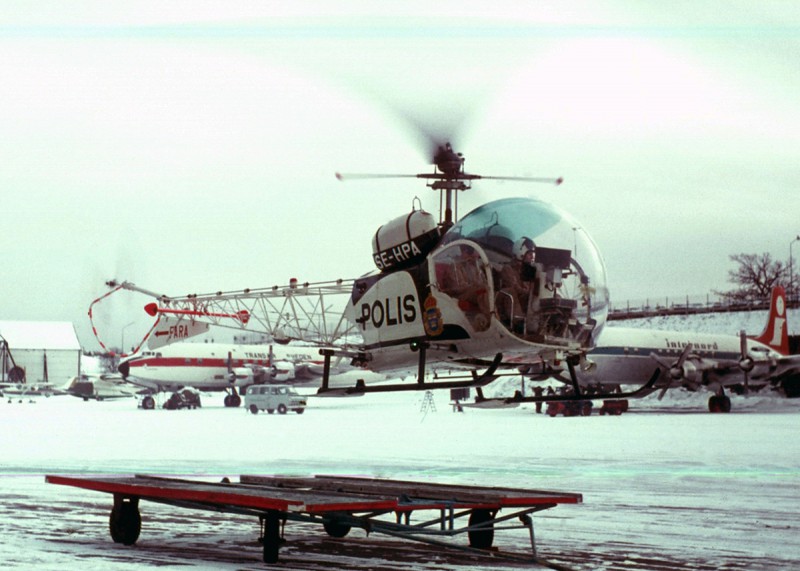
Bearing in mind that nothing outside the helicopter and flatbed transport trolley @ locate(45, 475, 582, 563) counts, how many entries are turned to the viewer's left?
0

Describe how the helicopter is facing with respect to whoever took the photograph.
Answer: facing the viewer and to the right of the viewer

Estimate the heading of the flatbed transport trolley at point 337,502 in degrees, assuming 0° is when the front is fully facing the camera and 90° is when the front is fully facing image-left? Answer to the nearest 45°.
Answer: approximately 315°

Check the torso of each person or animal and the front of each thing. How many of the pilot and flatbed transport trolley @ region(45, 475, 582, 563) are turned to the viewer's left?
0

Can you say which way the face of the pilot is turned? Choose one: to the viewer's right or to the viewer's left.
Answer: to the viewer's right

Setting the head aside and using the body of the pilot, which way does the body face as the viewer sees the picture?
to the viewer's right
